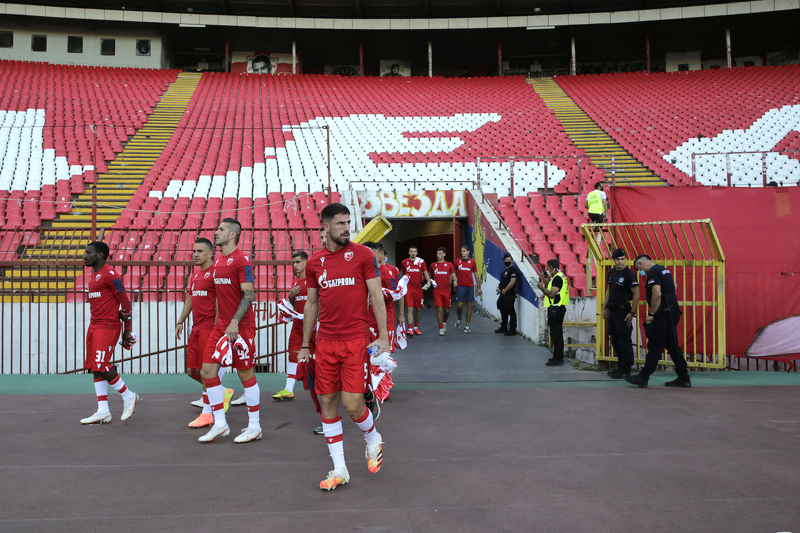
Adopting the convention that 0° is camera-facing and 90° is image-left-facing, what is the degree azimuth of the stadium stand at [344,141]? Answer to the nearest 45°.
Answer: approximately 0°

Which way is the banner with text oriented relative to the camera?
toward the camera

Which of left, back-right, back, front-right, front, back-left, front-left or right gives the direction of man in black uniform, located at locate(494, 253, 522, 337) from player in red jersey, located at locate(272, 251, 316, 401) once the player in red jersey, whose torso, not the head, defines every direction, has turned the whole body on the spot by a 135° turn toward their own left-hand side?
front-left

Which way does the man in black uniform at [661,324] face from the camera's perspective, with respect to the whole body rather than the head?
to the viewer's left

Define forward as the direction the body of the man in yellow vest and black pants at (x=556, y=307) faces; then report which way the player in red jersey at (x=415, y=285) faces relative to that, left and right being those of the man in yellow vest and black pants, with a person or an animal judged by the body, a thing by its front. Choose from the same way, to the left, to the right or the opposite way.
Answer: to the left

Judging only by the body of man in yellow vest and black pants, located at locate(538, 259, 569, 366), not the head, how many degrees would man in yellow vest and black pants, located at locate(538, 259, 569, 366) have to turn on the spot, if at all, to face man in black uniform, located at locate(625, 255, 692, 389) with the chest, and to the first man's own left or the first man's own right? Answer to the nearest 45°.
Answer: approximately 135° to the first man's own left

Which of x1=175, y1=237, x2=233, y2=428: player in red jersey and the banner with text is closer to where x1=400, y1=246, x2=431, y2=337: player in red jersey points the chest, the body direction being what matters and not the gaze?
the player in red jersey

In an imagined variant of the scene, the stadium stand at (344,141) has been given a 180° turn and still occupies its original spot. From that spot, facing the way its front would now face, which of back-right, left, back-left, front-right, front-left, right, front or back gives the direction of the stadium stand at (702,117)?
right

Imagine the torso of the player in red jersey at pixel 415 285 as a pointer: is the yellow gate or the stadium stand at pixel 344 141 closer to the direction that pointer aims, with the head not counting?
the yellow gate

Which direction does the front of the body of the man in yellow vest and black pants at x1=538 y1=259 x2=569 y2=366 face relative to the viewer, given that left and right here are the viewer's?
facing to the left of the viewer

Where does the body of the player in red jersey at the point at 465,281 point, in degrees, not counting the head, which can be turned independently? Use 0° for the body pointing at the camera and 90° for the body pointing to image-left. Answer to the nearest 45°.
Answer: approximately 0°

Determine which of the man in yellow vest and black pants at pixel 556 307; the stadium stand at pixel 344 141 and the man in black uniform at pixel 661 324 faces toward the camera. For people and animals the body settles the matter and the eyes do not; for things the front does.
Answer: the stadium stand

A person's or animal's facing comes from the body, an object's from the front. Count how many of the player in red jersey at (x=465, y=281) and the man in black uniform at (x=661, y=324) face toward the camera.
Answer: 1

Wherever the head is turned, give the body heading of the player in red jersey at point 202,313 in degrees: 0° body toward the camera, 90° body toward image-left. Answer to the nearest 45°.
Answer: approximately 45°
